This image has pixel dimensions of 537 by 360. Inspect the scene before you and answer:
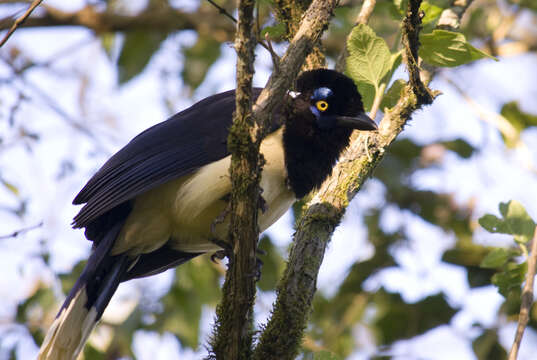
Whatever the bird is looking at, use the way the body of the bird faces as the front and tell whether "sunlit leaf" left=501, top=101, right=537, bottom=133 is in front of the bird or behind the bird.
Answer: in front

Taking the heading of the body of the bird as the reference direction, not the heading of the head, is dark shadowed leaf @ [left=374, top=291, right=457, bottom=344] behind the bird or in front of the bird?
in front

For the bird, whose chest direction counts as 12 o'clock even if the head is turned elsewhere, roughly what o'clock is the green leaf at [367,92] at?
The green leaf is roughly at 1 o'clock from the bird.

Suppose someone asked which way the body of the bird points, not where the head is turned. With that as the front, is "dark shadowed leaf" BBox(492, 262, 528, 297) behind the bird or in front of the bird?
in front

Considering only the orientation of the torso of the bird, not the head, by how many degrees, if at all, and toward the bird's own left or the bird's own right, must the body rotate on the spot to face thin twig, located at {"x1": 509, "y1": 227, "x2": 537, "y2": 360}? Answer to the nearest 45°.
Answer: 0° — it already faces it

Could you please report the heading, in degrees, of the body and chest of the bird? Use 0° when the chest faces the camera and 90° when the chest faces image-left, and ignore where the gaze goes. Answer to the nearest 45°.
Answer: approximately 270°
